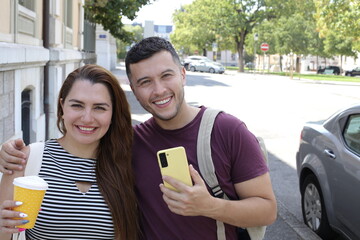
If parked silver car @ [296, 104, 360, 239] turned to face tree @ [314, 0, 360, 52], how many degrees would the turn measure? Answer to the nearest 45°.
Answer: approximately 135° to its left

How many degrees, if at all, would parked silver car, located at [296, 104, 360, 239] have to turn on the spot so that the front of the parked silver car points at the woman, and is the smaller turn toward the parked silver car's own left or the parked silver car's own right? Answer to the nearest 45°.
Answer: approximately 45° to the parked silver car's own right

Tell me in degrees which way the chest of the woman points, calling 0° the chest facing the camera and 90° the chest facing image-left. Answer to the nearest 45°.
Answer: approximately 0°

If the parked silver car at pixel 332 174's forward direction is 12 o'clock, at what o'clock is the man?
The man is roughly at 2 o'clock from the parked silver car.

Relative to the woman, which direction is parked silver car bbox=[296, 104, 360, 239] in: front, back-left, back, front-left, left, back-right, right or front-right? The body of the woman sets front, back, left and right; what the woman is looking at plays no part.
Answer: back-left

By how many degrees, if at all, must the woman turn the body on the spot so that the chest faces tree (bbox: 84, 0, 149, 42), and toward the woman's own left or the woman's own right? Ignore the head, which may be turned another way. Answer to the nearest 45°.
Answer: approximately 180°

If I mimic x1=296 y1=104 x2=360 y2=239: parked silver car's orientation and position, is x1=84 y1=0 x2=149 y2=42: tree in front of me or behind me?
behind
